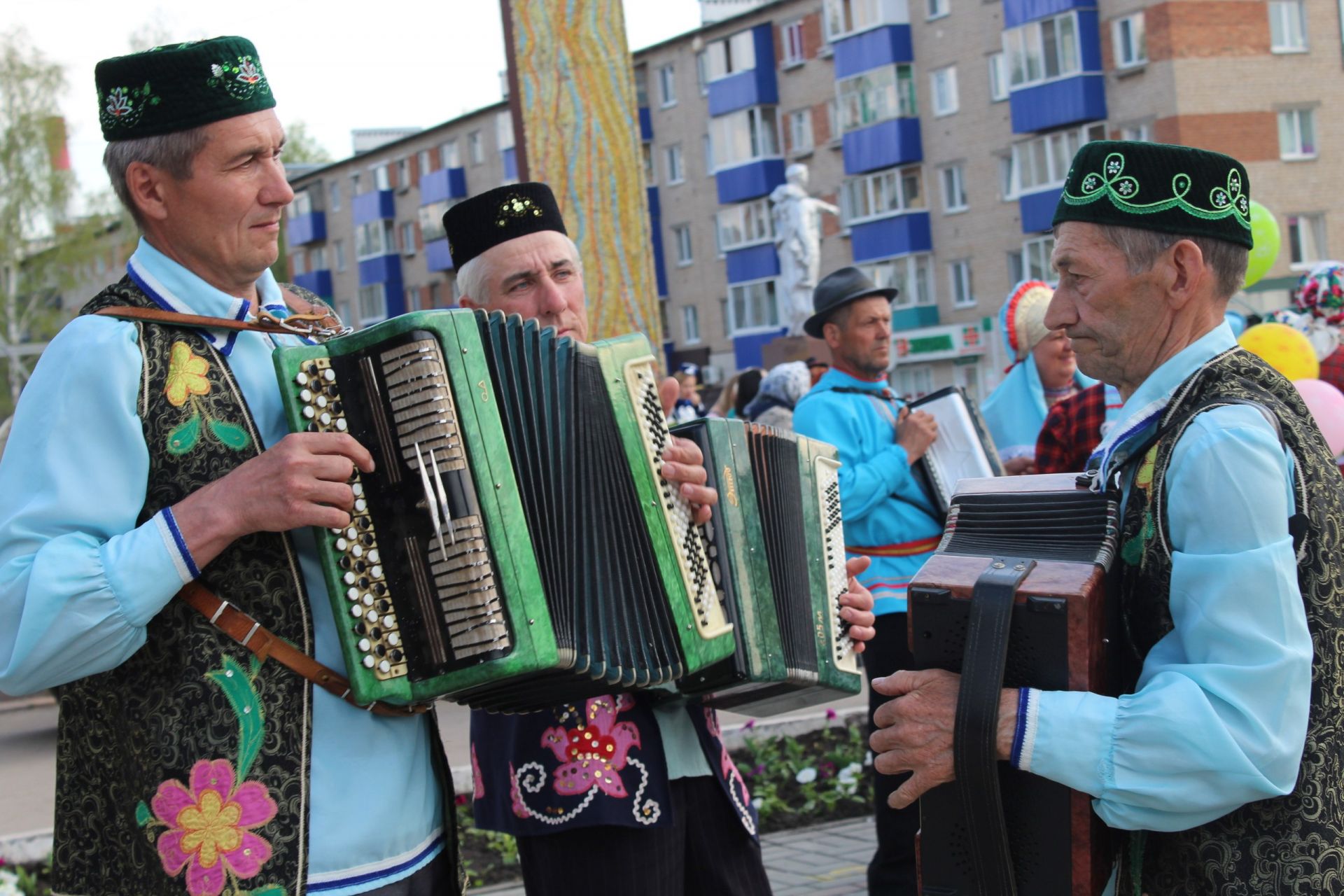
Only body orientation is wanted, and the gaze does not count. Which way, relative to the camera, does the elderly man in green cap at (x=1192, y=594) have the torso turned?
to the viewer's left

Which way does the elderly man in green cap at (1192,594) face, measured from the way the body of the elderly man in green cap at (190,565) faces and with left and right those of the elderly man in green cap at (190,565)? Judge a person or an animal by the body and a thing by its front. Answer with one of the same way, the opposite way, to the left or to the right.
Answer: the opposite way

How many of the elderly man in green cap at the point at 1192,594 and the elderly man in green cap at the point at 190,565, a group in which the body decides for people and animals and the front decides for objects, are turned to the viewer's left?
1

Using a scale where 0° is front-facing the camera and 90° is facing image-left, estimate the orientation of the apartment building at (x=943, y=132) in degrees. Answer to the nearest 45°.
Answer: approximately 45°

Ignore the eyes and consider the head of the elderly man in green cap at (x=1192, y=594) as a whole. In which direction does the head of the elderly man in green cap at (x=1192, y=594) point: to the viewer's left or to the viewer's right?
to the viewer's left

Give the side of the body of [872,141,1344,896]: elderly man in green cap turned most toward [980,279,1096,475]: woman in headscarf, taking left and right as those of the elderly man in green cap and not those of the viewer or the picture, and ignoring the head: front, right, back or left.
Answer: right

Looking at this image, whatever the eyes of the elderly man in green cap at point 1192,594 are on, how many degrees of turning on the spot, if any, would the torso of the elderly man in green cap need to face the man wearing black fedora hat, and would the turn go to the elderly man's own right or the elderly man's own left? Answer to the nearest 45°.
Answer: approximately 90° to the elderly man's own right

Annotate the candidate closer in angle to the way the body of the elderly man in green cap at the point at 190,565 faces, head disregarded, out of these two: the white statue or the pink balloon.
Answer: the pink balloon

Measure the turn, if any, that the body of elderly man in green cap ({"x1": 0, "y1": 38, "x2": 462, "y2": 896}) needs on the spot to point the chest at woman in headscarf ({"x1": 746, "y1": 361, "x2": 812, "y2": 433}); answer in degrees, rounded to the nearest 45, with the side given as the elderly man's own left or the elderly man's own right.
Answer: approximately 90° to the elderly man's own left

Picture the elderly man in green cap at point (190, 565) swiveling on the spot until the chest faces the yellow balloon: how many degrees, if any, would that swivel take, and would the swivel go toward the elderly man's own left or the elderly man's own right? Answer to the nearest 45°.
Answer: approximately 90° to the elderly man's own left

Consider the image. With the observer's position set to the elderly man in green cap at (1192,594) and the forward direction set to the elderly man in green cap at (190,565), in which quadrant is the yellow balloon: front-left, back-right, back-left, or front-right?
back-right

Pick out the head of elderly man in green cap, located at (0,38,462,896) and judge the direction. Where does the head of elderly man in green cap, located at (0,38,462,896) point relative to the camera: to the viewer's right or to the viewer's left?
to the viewer's right
